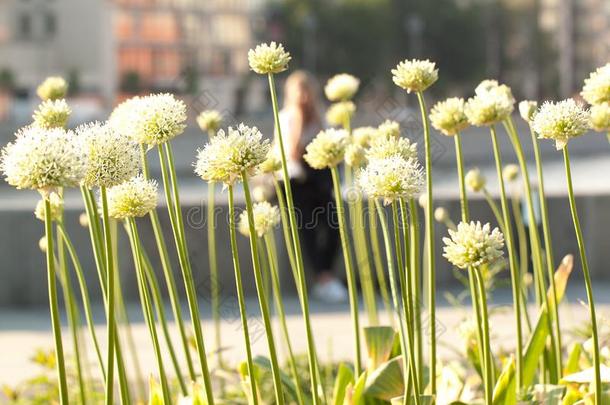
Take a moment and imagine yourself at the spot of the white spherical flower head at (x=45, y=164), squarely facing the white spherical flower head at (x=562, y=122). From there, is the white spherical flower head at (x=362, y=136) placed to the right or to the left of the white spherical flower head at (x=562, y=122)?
left
